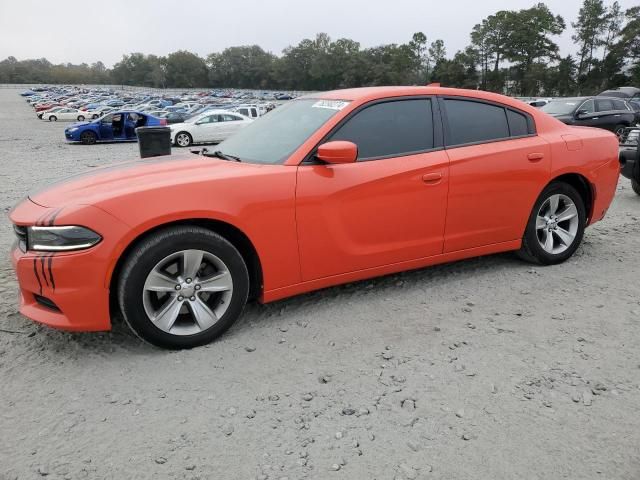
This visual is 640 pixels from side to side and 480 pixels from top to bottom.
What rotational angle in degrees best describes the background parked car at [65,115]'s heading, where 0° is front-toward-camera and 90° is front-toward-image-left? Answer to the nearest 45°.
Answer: approximately 90°

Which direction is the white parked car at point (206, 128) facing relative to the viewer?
to the viewer's left

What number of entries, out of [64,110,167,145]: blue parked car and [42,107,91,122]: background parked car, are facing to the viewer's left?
2

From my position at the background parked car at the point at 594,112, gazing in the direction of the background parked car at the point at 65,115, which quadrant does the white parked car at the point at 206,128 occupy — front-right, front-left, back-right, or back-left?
front-left

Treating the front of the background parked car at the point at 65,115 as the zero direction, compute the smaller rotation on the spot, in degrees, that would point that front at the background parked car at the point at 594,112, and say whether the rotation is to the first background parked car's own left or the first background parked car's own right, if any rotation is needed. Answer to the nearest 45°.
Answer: approximately 135° to the first background parked car's own left

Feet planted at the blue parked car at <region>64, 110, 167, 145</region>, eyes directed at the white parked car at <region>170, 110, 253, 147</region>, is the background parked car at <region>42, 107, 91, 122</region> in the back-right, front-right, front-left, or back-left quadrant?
back-left

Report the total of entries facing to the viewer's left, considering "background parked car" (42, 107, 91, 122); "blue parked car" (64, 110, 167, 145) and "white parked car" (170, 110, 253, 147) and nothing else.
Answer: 3

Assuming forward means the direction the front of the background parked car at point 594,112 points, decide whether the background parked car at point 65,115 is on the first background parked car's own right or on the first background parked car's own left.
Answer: on the first background parked car's own right

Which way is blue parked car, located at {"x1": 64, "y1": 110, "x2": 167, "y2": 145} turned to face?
to the viewer's left

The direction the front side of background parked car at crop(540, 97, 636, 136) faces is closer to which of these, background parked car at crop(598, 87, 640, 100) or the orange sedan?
the orange sedan

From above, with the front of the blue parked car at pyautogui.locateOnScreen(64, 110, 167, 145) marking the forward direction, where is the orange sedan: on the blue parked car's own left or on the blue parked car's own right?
on the blue parked car's own left

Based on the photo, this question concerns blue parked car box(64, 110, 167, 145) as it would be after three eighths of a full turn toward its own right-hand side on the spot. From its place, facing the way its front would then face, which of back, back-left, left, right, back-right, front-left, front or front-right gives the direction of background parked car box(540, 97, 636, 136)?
right

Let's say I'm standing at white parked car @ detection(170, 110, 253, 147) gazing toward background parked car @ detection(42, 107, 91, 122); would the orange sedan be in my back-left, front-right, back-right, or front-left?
back-left

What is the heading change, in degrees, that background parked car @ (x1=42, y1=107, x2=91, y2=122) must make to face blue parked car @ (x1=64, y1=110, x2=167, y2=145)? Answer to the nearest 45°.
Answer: approximately 90° to its left

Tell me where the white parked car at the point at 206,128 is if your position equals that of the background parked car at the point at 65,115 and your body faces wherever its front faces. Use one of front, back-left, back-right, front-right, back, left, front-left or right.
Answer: left
